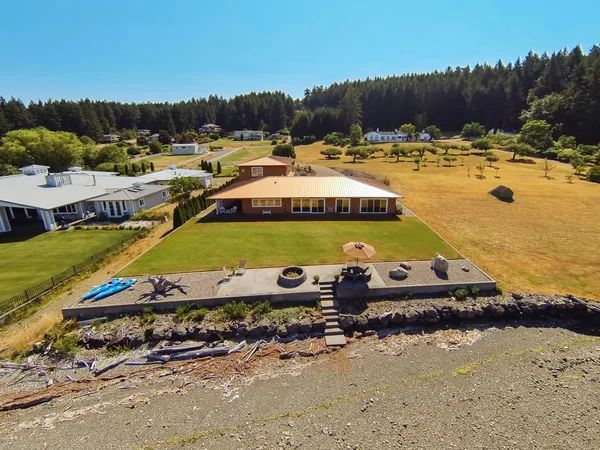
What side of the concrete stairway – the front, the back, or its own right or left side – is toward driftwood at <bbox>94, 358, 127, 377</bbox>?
right

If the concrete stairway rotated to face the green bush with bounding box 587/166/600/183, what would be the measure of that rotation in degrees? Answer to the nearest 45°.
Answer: approximately 135° to its left

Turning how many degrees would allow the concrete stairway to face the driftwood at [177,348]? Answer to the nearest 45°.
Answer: approximately 90° to its right

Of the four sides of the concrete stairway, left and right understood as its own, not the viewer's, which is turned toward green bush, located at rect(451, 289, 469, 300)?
left

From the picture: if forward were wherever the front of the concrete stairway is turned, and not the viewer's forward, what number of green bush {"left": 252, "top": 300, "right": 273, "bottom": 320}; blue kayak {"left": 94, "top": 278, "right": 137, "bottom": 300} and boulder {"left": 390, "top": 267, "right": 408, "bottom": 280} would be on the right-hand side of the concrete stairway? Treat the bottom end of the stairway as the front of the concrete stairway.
2

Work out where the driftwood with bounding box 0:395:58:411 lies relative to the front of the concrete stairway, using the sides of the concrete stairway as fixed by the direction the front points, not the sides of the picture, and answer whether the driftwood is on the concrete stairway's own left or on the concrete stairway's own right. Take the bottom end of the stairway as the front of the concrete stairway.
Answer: on the concrete stairway's own right

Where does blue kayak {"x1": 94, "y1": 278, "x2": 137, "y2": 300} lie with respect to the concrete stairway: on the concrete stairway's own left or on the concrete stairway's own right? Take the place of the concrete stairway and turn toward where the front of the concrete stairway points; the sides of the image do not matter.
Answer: on the concrete stairway's own right

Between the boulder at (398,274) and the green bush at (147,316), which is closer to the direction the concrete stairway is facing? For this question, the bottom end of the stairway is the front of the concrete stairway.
the green bush

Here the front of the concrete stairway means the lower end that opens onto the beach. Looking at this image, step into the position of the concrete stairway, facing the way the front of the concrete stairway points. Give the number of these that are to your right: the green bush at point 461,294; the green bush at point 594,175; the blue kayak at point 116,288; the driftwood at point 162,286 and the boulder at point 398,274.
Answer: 2

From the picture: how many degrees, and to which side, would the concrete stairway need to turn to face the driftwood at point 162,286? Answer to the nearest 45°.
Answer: approximately 90° to its right

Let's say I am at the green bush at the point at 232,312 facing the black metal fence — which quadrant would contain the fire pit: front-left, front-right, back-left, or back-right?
back-right

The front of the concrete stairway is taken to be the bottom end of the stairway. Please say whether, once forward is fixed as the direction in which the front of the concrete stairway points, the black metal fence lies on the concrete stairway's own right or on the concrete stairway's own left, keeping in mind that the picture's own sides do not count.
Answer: on the concrete stairway's own right

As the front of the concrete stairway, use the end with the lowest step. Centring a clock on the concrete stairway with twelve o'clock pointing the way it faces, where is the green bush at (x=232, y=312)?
The green bush is roughly at 3 o'clock from the concrete stairway.

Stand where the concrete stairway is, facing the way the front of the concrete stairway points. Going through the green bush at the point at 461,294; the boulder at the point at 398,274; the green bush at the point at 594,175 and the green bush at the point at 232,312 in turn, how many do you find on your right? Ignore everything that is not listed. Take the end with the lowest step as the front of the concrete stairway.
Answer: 1

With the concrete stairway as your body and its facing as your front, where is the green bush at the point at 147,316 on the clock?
The green bush is roughly at 3 o'clock from the concrete stairway.

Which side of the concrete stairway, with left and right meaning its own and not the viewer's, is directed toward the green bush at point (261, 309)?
right

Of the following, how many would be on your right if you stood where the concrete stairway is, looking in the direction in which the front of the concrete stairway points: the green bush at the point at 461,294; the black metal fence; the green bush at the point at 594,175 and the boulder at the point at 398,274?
1

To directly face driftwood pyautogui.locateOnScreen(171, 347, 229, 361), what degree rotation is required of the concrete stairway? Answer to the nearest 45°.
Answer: approximately 45° to its right

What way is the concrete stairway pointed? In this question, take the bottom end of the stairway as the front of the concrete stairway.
toward the camera

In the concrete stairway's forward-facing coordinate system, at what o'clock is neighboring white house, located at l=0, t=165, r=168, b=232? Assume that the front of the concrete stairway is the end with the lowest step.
The neighboring white house is roughly at 4 o'clock from the concrete stairway.
